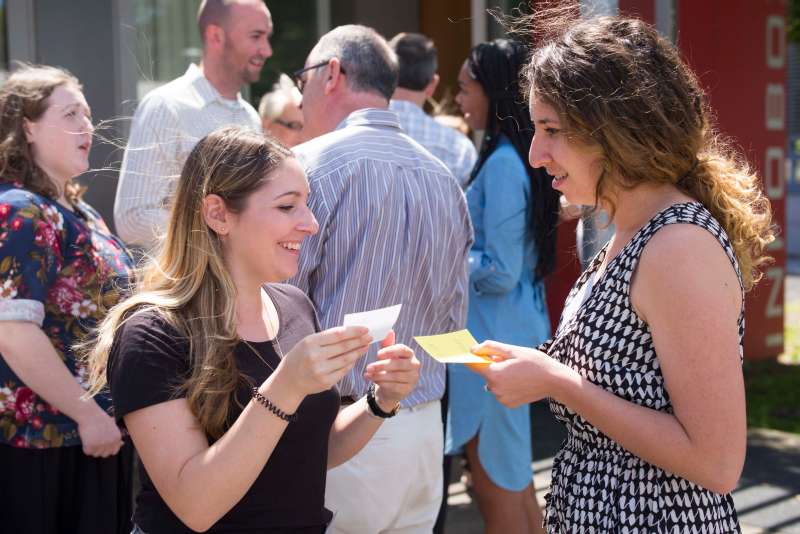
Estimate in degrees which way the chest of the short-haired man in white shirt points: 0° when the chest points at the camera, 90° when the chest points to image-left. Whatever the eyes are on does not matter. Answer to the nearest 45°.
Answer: approximately 315°

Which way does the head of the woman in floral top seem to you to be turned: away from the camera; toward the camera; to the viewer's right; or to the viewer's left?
to the viewer's right

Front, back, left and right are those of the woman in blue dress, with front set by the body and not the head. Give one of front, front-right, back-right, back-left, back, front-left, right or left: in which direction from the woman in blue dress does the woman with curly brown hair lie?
left

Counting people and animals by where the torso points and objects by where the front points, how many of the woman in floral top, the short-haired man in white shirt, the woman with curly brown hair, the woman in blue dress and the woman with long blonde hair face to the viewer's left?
2

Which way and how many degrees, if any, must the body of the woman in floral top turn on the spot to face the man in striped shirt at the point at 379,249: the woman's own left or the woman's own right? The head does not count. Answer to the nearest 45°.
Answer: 0° — they already face them

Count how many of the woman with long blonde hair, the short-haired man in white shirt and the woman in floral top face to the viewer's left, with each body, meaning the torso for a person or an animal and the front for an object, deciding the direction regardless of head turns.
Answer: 0

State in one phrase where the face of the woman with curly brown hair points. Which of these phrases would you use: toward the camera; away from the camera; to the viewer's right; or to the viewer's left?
to the viewer's left

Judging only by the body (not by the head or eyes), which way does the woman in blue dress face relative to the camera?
to the viewer's left

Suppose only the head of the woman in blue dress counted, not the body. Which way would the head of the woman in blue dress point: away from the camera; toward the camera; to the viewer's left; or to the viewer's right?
to the viewer's left

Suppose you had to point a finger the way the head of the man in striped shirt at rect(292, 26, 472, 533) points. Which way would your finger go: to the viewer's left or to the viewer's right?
to the viewer's left

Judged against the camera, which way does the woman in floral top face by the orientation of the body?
to the viewer's right
